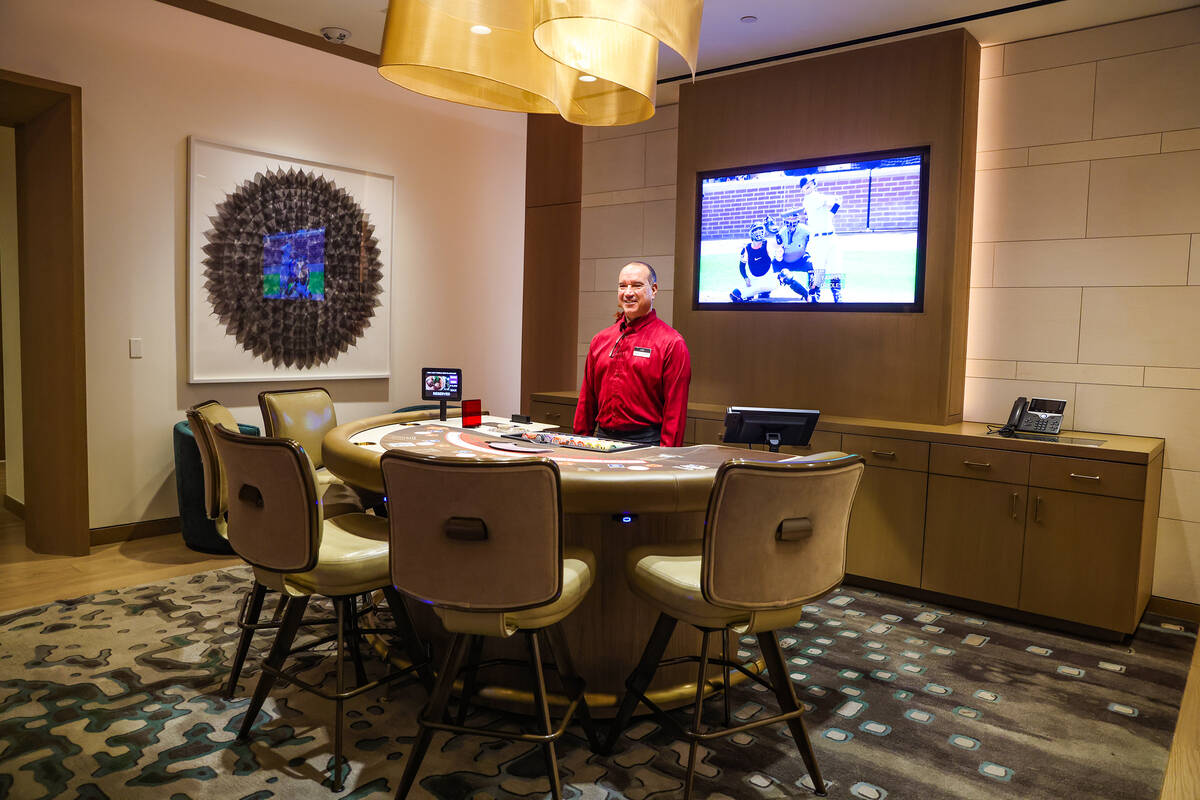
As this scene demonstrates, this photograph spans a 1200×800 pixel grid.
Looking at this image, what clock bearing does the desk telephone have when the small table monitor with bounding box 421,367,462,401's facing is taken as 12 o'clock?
The desk telephone is roughly at 9 o'clock from the small table monitor.

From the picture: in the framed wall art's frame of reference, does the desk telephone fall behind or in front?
in front

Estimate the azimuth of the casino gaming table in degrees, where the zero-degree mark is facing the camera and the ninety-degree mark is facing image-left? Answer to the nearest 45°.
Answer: approximately 45°

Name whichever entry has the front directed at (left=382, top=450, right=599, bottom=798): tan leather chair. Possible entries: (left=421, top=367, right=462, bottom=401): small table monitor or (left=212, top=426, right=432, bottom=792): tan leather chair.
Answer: the small table monitor

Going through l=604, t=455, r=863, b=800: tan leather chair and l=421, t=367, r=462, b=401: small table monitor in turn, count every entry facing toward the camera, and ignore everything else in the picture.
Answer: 1

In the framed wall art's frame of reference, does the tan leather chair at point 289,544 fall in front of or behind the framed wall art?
in front

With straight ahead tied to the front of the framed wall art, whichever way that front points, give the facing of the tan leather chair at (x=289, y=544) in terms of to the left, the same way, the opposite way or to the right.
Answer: to the left

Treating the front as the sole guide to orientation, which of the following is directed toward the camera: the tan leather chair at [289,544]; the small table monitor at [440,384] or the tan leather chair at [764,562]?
the small table monitor

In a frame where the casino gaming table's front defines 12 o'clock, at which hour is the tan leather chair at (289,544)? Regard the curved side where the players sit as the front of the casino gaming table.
The tan leather chair is roughly at 1 o'clock from the casino gaming table.

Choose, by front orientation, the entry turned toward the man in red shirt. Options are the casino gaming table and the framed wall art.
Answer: the framed wall art

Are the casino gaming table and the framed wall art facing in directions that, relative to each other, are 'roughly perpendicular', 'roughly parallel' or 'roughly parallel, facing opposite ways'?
roughly perpendicular

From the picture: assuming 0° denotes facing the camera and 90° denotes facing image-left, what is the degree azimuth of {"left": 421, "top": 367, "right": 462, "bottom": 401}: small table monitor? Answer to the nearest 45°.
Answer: approximately 0°
